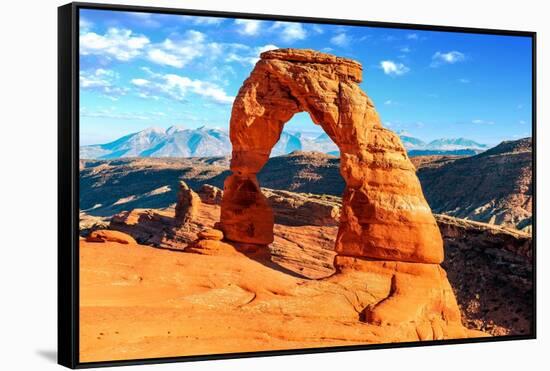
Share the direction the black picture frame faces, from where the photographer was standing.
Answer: facing the viewer and to the right of the viewer
